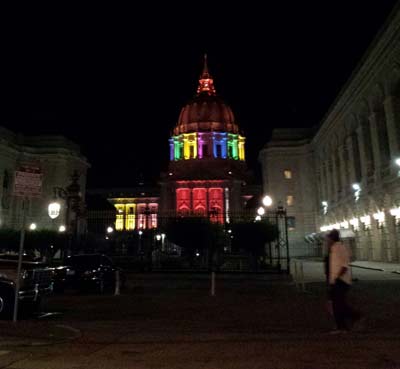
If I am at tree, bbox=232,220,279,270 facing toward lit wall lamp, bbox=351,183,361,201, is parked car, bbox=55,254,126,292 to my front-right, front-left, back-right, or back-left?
back-right

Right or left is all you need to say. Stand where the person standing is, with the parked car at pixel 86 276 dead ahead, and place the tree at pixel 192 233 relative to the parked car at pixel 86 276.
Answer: right

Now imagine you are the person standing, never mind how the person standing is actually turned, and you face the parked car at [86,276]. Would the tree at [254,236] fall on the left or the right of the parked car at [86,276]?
right
